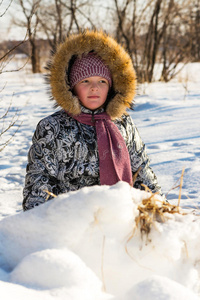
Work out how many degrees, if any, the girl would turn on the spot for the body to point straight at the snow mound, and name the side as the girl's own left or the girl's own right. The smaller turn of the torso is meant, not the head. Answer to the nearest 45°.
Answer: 0° — they already face it

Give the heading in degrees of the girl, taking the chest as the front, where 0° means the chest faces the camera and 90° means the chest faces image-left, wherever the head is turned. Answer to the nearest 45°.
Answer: approximately 0°
